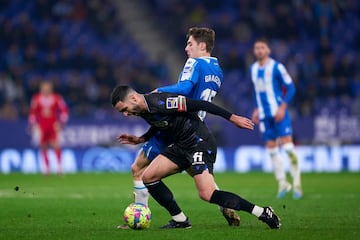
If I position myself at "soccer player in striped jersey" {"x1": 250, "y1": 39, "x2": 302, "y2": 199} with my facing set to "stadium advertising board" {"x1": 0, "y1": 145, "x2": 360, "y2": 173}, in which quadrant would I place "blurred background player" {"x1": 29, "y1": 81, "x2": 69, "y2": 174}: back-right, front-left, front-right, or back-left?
front-left

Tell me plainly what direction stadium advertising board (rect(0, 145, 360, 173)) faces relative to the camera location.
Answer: facing the viewer

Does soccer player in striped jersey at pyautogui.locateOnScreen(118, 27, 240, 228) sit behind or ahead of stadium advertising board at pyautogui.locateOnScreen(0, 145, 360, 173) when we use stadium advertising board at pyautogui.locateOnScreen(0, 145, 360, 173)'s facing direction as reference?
ahead

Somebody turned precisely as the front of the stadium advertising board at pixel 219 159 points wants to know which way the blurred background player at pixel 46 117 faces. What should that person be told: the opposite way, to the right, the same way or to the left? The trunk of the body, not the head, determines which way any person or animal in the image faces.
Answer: the same way

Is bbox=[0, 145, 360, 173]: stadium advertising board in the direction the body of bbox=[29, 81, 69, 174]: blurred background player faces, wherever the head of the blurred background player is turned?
no

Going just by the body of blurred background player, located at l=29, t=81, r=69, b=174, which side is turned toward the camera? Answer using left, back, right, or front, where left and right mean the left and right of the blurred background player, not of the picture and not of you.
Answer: front

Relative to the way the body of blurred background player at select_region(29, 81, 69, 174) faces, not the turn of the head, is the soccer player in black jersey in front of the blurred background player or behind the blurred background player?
in front

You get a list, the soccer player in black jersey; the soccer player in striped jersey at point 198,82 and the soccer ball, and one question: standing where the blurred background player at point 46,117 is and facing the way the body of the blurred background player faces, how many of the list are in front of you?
3

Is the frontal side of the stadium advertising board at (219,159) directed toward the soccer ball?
yes

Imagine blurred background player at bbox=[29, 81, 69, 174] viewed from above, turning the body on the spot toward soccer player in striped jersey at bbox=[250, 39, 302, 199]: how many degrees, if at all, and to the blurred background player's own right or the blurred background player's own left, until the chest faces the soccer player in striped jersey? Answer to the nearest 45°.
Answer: approximately 45° to the blurred background player's own left

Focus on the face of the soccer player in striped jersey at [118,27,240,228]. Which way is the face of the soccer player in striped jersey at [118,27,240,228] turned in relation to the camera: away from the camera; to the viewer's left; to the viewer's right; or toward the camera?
to the viewer's left

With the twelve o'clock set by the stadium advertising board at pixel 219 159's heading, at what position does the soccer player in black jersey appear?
The soccer player in black jersey is roughly at 12 o'clock from the stadium advertising board.

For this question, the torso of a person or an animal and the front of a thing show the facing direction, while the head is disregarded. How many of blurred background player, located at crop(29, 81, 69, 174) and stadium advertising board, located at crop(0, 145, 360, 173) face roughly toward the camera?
2

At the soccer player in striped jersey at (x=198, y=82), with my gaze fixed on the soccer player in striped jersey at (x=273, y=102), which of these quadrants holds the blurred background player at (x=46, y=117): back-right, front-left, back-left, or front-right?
front-left

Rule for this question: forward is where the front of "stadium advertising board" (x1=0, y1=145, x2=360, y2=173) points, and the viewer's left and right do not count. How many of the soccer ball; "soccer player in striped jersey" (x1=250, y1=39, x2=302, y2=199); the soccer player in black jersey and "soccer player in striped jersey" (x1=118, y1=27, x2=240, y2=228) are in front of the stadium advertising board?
4
